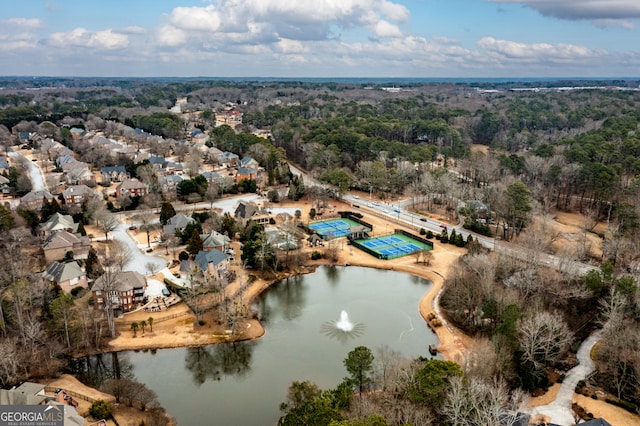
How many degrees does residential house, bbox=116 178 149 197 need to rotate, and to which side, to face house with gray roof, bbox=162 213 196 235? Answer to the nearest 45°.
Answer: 0° — it already faces it

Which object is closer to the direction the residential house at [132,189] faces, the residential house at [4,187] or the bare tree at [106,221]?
the bare tree

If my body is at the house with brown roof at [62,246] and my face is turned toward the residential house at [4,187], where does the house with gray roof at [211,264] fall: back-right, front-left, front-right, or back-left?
back-right

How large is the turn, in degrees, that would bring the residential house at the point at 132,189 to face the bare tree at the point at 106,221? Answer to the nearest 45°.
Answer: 0° — it already faces it

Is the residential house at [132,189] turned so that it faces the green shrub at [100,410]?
yes

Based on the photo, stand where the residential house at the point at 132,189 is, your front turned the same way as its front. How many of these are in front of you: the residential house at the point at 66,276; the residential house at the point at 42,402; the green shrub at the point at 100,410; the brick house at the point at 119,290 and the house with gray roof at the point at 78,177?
4

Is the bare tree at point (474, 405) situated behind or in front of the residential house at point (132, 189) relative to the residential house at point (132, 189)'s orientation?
in front

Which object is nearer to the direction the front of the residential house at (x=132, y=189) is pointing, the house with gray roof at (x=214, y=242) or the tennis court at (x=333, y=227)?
the house with gray roof

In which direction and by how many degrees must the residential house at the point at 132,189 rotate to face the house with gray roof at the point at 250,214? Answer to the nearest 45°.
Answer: approximately 45° to its left

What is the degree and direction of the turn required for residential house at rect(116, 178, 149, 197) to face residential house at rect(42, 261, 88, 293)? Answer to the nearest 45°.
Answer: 0° — it already faces it

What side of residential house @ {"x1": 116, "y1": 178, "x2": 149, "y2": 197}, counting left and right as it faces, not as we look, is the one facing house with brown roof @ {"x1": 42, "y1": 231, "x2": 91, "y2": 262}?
front

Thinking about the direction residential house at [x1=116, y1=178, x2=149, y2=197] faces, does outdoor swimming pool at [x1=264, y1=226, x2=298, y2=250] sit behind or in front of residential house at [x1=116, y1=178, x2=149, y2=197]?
in front

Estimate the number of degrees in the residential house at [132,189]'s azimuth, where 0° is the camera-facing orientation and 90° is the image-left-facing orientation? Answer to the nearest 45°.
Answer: approximately 0°
